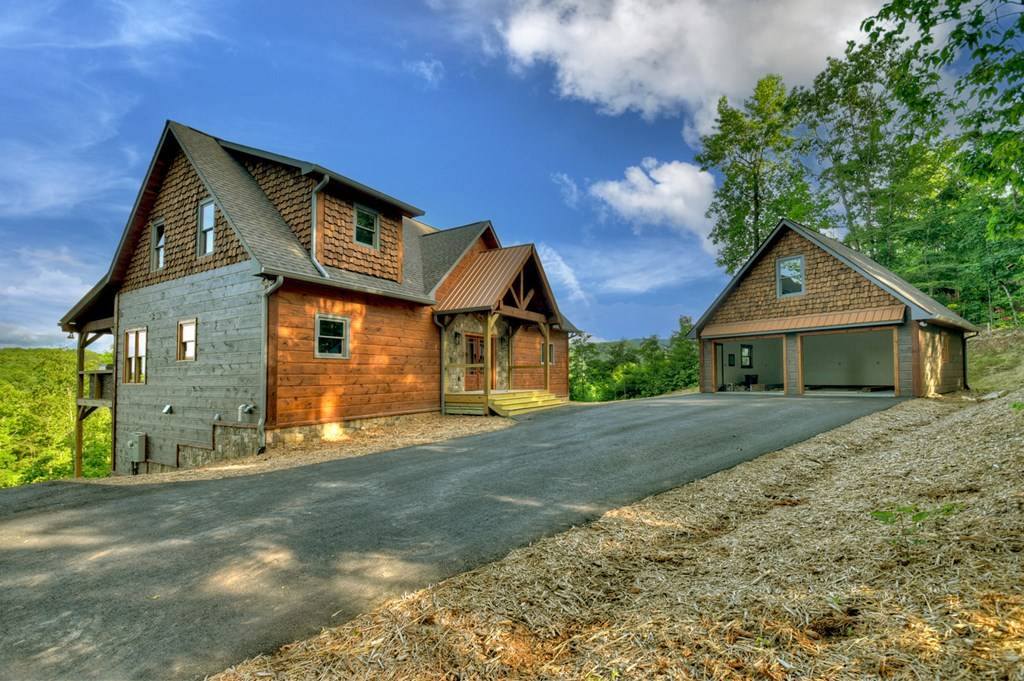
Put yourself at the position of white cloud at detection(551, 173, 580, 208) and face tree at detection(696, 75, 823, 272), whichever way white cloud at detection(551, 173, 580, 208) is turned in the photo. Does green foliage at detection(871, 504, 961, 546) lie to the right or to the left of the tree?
right

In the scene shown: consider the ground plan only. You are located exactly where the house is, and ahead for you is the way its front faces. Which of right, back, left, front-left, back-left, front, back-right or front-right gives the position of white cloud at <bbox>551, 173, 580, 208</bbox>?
left

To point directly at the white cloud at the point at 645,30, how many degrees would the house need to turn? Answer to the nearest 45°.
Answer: approximately 45° to its left

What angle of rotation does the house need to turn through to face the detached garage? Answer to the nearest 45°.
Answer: approximately 45° to its left

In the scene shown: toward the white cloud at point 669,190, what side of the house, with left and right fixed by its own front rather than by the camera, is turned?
left

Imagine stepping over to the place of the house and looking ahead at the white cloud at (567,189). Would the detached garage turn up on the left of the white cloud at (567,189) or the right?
right

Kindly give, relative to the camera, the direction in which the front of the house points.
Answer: facing the viewer and to the right of the viewer

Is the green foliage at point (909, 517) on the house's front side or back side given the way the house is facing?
on the front side
